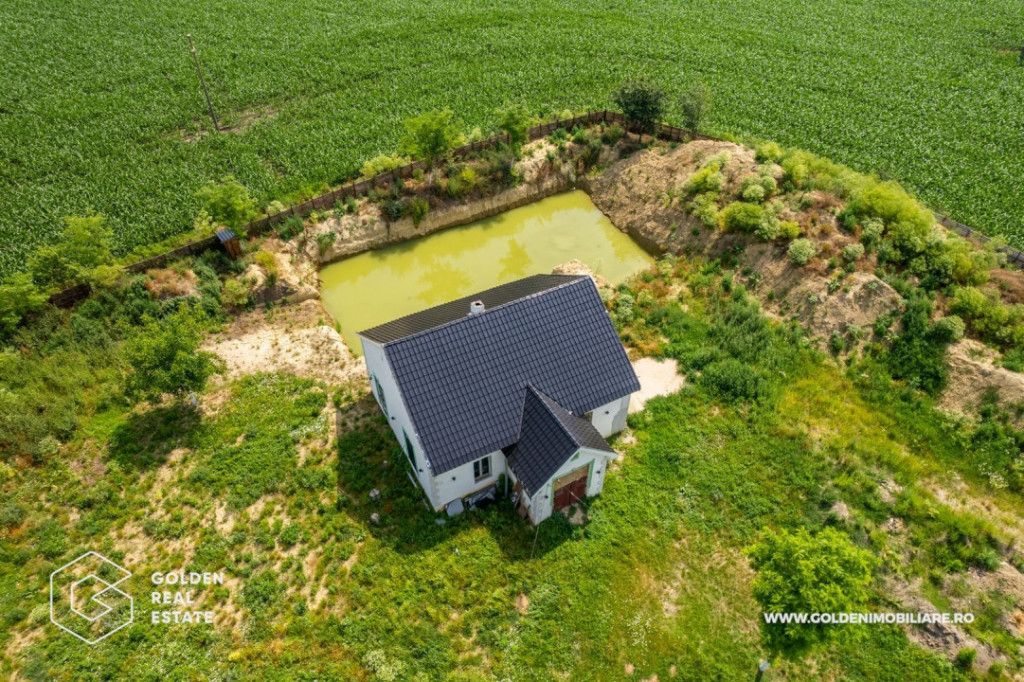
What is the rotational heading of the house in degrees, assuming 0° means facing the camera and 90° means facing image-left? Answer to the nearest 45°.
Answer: approximately 315°

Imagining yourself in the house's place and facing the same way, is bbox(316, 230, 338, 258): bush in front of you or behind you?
behind

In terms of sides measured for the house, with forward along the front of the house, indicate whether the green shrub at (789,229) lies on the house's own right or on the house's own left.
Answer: on the house's own left

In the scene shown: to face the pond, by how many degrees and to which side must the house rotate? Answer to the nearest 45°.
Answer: approximately 135° to its left

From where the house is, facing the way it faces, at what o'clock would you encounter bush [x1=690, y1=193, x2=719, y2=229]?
The bush is roughly at 9 o'clock from the house.

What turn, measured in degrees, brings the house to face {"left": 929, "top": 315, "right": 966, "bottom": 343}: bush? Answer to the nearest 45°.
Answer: approximately 45° to its left

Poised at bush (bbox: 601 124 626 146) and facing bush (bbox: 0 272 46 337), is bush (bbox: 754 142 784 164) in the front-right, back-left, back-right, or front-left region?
back-left

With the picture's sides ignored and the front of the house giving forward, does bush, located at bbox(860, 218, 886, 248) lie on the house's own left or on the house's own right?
on the house's own left

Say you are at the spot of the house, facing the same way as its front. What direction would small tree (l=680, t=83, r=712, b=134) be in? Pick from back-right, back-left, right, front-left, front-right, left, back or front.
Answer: left

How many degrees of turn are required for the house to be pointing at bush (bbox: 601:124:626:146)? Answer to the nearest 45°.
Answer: approximately 90° to its left

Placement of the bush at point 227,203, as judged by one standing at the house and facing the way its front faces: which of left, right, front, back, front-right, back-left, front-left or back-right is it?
back

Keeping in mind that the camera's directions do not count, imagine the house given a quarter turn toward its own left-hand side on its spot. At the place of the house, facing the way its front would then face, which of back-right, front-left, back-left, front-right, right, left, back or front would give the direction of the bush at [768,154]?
front

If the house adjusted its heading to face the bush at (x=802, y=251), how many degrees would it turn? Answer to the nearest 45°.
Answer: approximately 90° to its left

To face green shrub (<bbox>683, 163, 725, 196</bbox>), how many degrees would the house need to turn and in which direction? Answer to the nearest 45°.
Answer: approximately 90° to its left
